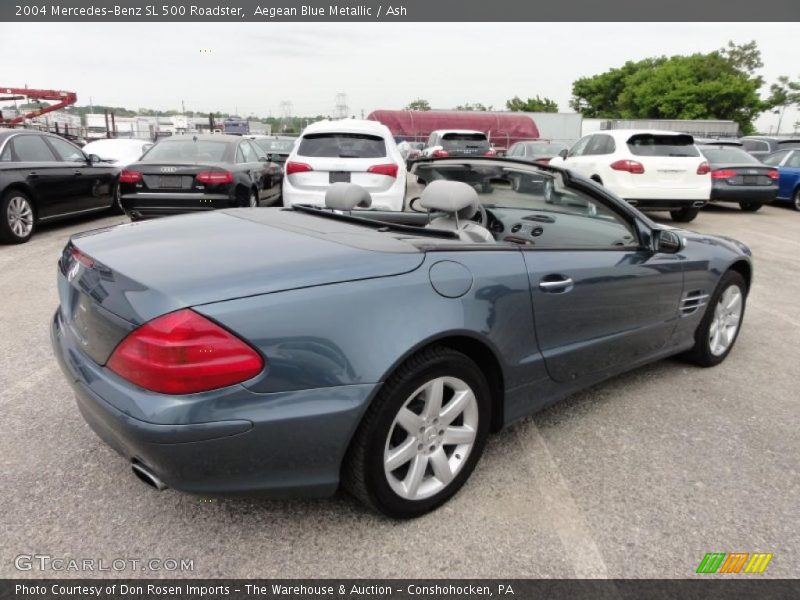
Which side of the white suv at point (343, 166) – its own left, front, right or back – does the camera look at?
back

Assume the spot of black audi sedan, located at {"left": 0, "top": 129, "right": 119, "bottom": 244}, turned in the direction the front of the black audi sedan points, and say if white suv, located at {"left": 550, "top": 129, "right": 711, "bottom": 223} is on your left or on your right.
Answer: on your right

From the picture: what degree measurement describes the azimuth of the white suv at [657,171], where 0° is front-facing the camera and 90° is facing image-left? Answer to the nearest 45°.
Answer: approximately 135°

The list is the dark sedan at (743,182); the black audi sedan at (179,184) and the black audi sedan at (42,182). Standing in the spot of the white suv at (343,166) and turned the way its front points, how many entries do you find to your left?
2

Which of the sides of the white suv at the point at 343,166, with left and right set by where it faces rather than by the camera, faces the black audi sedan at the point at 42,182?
left

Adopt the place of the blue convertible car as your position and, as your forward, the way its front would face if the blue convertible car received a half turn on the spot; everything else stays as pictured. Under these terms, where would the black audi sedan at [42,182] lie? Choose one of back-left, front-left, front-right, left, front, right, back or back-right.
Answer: right

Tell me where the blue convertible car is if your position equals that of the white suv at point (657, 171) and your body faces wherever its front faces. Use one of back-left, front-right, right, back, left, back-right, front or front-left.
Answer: back-left

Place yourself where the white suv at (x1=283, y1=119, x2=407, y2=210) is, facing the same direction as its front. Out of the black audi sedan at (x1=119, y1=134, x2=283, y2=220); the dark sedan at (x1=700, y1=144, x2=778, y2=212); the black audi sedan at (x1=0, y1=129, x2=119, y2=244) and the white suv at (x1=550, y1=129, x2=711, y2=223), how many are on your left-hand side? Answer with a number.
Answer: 2

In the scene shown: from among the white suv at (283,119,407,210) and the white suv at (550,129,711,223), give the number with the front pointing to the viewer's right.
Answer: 0

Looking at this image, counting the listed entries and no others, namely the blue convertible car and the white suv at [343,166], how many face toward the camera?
0

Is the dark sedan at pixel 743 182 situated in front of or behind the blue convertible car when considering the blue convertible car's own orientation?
in front

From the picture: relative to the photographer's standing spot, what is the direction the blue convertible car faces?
facing away from the viewer and to the right of the viewer

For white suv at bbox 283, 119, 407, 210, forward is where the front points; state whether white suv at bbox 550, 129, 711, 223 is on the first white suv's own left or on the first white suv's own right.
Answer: on the first white suv's own right
